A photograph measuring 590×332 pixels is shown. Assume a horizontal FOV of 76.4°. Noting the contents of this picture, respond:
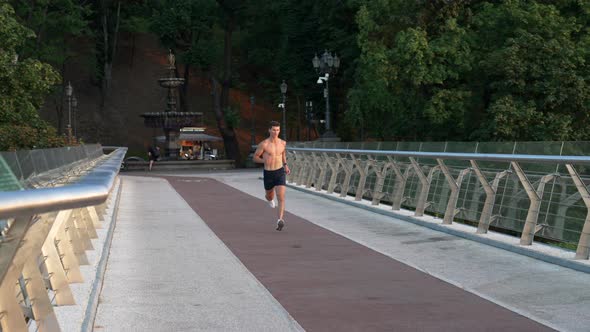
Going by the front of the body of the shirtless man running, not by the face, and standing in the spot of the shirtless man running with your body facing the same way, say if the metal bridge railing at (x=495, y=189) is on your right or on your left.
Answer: on your left

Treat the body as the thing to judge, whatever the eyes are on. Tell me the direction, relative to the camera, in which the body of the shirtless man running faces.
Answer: toward the camera
